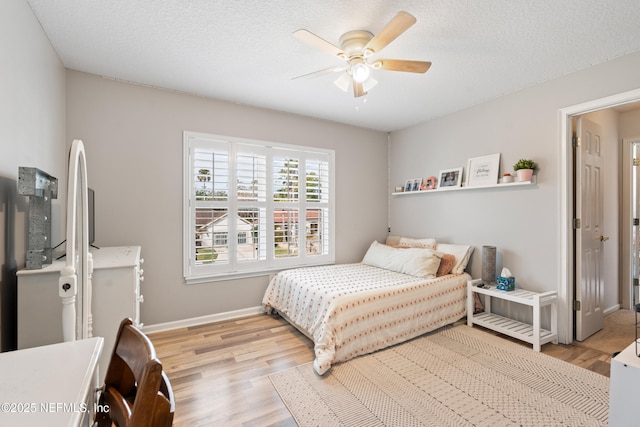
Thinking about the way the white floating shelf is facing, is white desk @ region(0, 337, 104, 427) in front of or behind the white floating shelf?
in front

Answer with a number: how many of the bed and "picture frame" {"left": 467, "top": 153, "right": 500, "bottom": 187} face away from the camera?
0

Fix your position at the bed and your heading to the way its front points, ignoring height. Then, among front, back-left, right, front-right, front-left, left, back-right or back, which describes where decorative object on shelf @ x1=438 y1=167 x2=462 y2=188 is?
back

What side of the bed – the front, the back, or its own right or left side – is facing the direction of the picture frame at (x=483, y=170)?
back

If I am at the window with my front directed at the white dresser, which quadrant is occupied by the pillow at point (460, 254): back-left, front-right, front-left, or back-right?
back-left

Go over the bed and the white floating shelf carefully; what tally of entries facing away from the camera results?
0

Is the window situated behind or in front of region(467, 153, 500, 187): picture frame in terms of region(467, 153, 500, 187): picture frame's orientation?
in front

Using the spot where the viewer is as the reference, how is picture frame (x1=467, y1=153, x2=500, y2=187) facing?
facing the viewer and to the left of the viewer

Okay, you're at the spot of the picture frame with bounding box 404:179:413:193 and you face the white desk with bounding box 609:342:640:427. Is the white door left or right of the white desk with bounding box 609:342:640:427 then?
left

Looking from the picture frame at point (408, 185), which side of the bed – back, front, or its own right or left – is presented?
back
